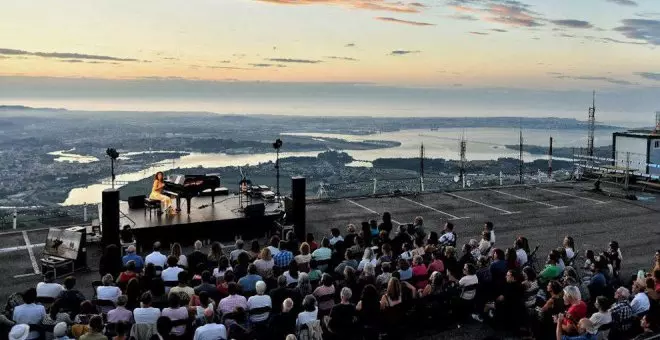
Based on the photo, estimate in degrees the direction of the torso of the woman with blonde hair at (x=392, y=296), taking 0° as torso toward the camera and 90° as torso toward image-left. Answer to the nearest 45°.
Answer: approximately 135°

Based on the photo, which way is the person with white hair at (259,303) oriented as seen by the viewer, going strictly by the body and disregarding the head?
away from the camera

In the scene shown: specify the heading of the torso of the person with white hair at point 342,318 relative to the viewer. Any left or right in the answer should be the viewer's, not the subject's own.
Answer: facing away from the viewer and to the left of the viewer

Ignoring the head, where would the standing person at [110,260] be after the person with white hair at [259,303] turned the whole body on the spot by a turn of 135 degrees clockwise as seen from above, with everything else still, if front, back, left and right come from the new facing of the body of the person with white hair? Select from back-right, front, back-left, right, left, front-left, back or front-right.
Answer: back

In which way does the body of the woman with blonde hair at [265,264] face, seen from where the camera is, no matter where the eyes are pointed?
away from the camera

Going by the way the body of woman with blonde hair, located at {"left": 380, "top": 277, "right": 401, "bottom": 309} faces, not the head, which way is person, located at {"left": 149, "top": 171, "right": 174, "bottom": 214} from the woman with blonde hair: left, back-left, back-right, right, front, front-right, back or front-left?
front

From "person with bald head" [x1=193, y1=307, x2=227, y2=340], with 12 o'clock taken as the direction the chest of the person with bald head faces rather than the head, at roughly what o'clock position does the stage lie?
The stage is roughly at 12 o'clock from the person with bald head.

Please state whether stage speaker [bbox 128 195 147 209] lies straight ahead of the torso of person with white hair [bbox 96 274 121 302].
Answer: yes

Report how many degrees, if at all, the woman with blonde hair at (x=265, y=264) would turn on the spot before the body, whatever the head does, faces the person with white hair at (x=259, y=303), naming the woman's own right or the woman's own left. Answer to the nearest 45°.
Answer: approximately 180°

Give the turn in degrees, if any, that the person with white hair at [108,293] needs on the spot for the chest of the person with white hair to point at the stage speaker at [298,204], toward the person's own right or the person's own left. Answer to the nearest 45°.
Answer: approximately 45° to the person's own right

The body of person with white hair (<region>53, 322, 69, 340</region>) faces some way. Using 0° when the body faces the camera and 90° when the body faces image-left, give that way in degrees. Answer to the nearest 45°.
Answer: approximately 180°

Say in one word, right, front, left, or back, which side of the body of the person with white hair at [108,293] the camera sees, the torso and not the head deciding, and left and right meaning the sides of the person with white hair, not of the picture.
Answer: back

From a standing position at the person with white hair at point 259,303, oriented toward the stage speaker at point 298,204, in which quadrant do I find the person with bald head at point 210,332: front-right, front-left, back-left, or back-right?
back-left

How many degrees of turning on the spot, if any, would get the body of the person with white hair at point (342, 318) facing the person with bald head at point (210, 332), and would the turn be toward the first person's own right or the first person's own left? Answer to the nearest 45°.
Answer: approximately 90° to the first person's own left

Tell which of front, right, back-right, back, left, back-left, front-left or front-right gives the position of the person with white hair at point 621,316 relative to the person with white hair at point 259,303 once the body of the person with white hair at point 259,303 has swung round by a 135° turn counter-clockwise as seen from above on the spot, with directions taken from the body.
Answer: back-left

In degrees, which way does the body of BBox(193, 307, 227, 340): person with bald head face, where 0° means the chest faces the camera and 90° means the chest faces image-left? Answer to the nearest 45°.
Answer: approximately 180°
